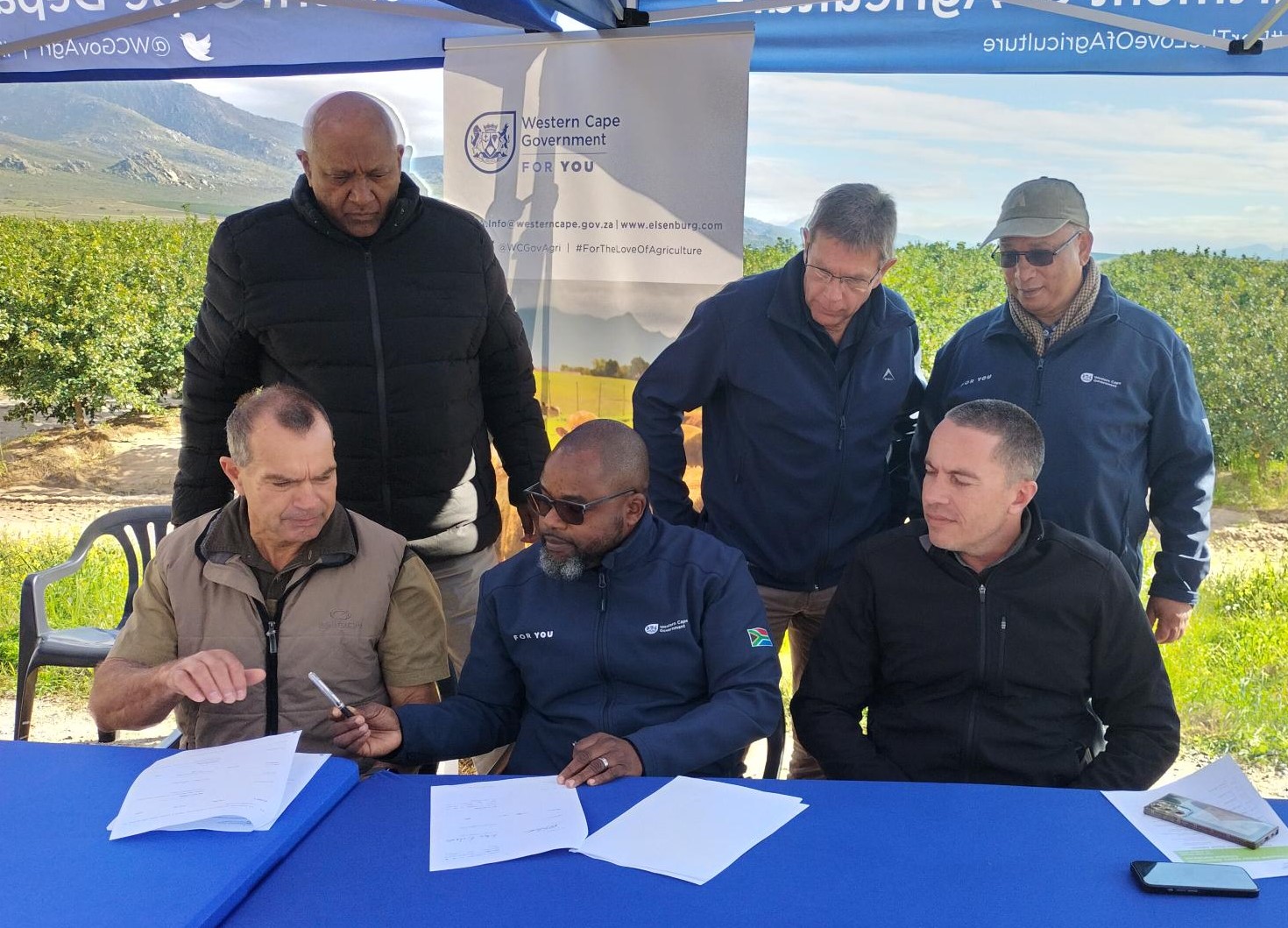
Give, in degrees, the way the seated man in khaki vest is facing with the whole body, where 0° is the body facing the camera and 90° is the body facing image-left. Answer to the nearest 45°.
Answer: approximately 0°

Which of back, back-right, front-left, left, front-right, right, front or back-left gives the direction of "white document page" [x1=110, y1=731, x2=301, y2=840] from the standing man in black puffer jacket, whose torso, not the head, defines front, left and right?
front

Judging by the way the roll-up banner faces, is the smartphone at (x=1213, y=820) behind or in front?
in front

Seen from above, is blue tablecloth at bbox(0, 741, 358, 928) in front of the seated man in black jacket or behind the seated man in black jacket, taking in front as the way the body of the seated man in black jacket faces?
in front

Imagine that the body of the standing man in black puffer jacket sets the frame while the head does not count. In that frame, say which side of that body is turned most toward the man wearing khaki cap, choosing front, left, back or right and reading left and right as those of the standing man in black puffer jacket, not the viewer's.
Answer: left

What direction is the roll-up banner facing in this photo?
toward the camera

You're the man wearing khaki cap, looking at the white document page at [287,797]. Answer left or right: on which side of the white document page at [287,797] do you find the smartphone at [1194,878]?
left

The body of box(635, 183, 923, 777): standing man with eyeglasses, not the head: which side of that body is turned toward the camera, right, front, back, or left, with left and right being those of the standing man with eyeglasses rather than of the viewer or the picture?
front

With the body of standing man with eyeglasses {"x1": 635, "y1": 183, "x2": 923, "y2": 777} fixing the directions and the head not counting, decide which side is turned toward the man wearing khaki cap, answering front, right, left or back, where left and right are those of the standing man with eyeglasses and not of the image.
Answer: left

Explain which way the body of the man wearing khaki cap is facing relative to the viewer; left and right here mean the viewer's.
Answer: facing the viewer and to the left of the viewer

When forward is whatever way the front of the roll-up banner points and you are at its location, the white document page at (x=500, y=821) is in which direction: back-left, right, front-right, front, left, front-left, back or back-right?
front
